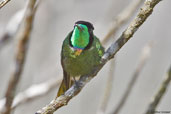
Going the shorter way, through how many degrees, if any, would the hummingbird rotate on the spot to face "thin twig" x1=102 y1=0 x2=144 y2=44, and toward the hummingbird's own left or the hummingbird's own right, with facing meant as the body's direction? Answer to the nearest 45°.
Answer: approximately 135° to the hummingbird's own left

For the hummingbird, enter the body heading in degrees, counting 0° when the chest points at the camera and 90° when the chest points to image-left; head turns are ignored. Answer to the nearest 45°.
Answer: approximately 0°
